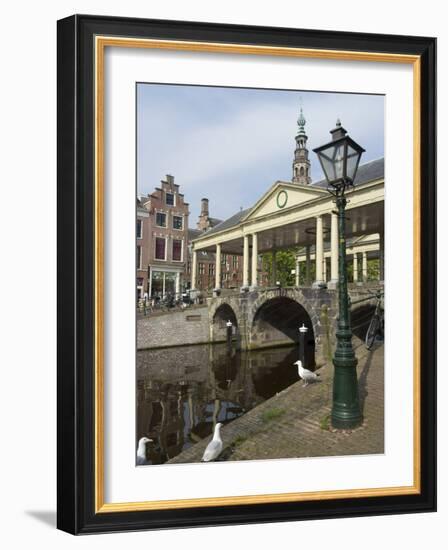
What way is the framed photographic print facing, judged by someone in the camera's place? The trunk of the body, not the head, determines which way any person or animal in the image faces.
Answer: facing the viewer and to the right of the viewer
